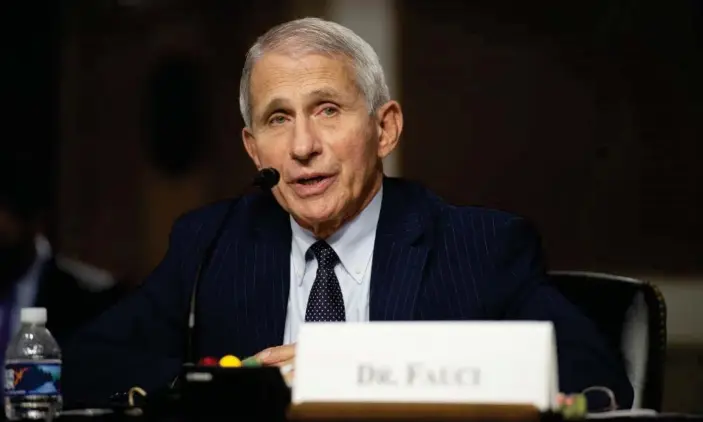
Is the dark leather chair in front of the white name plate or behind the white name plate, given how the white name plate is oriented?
behind

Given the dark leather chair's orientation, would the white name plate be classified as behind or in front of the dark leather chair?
in front

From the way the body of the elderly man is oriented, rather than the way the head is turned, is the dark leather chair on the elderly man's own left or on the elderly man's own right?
on the elderly man's own left

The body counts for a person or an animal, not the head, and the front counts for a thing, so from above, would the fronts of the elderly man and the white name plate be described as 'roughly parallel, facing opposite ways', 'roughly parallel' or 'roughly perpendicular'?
roughly parallel

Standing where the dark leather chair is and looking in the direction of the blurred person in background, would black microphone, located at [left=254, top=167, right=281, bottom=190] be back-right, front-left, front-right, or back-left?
front-left

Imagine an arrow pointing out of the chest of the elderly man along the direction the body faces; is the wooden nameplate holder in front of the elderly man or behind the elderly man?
in front

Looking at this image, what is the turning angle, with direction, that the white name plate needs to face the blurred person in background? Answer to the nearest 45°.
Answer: approximately 135° to its right

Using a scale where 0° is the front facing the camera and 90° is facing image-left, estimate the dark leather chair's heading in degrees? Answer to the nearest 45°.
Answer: approximately 45°

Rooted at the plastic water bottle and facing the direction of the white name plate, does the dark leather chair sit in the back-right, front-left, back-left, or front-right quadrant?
front-left

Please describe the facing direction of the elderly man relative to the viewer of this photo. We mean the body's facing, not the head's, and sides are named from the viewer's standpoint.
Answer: facing the viewer

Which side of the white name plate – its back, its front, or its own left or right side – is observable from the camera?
front

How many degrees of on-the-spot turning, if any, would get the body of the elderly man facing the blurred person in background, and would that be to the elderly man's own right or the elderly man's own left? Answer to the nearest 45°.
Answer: approximately 135° to the elderly man's own right
